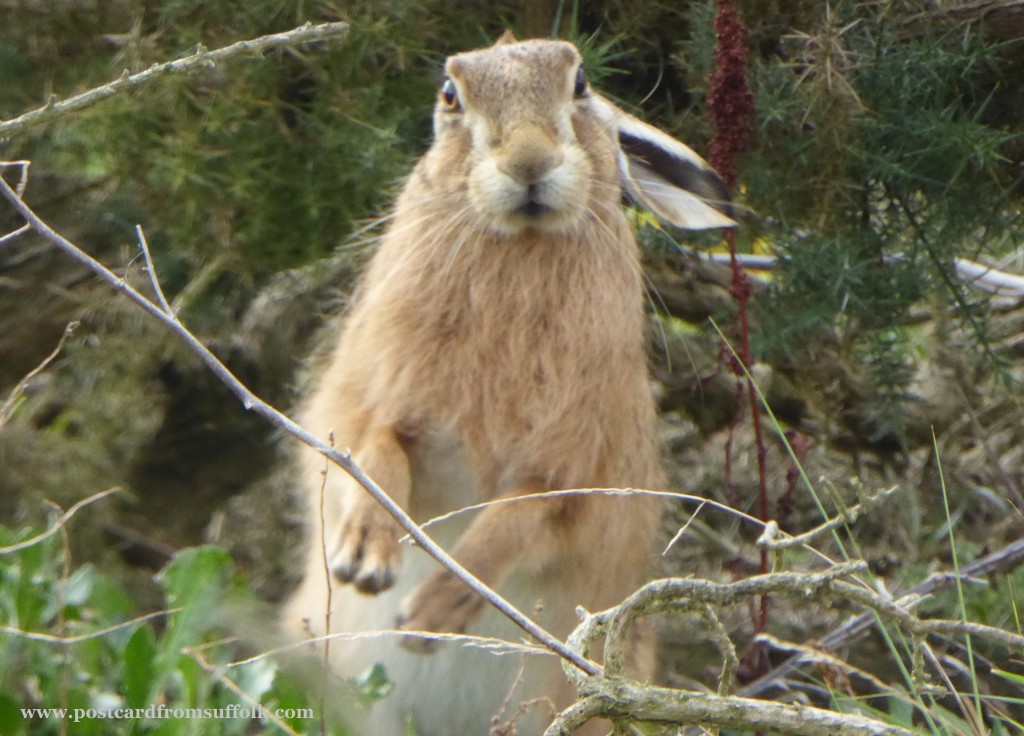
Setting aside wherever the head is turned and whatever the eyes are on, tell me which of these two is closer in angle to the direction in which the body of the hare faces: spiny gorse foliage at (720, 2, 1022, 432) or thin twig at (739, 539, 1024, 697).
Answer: the thin twig

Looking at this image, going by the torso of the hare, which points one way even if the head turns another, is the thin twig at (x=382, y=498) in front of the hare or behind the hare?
in front

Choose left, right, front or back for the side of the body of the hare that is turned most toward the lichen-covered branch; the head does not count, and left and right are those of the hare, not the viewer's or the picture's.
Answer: front

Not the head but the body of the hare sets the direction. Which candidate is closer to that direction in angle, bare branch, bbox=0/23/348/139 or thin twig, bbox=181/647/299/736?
the thin twig

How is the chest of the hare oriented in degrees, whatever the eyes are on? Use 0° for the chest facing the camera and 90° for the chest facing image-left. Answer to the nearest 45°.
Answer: approximately 0°

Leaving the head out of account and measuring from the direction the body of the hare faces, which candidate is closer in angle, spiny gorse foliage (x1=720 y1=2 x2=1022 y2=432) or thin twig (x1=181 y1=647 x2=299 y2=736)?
the thin twig

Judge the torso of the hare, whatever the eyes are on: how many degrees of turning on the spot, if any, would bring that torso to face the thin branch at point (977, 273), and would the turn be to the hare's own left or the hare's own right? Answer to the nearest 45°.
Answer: approximately 135° to the hare's own left

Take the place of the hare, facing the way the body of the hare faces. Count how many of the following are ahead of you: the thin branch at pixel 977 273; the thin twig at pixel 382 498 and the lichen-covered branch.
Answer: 2

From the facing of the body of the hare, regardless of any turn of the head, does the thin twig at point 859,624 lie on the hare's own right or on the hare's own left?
on the hare's own left

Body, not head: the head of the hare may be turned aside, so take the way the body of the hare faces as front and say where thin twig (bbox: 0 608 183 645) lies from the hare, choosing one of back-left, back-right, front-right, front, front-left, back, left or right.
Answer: front-right

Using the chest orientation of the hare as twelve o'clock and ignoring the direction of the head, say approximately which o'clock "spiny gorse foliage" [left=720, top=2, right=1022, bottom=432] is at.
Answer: The spiny gorse foliage is roughly at 8 o'clock from the hare.
